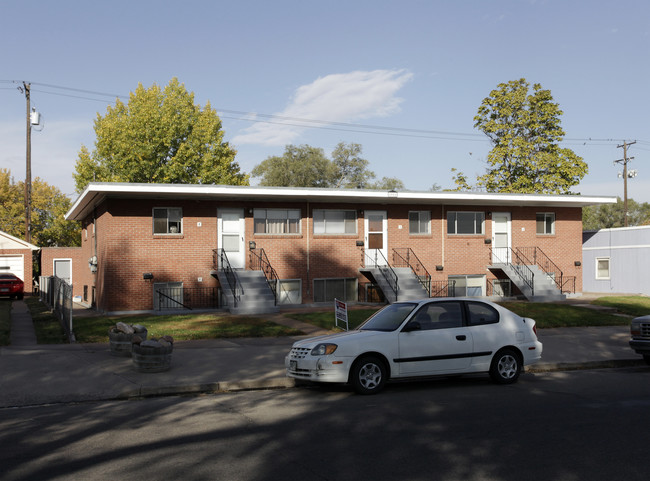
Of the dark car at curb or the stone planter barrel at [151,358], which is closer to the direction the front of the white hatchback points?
the stone planter barrel

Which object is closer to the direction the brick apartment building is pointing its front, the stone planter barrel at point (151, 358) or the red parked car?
the stone planter barrel

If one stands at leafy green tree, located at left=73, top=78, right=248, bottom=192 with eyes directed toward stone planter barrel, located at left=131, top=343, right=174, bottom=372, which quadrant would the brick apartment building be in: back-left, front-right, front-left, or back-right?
front-left

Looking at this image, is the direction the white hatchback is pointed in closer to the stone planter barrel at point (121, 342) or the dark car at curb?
the stone planter barrel

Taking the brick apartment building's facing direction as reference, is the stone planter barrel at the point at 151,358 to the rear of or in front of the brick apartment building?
in front

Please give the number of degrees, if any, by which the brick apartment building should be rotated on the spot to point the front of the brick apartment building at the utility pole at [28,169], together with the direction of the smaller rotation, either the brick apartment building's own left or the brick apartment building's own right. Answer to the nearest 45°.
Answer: approximately 135° to the brick apartment building's own right

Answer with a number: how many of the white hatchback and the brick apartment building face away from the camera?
0

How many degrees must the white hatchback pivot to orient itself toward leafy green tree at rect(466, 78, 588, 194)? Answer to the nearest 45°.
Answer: approximately 135° to its right

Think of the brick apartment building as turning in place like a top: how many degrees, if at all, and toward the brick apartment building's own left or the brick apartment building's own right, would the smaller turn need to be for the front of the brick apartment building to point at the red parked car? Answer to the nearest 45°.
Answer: approximately 135° to the brick apartment building's own right

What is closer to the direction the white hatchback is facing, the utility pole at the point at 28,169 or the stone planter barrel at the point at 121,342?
the stone planter barrel

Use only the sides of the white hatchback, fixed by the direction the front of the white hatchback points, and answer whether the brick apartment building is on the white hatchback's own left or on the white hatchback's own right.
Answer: on the white hatchback's own right

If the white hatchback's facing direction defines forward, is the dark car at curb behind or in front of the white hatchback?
behind

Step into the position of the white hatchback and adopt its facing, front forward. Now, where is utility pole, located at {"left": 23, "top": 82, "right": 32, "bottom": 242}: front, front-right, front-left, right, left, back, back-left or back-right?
right

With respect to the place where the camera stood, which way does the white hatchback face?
facing the viewer and to the left of the viewer

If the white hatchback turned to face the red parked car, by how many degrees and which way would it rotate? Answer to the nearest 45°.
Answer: approximately 90° to its right

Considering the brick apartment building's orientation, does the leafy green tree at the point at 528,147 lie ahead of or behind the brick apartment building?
behind

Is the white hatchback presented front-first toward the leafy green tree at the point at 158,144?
no

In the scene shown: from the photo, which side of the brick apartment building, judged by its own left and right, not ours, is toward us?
front

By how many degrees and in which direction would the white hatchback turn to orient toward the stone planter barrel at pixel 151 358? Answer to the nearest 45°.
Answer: approximately 45° to its right
